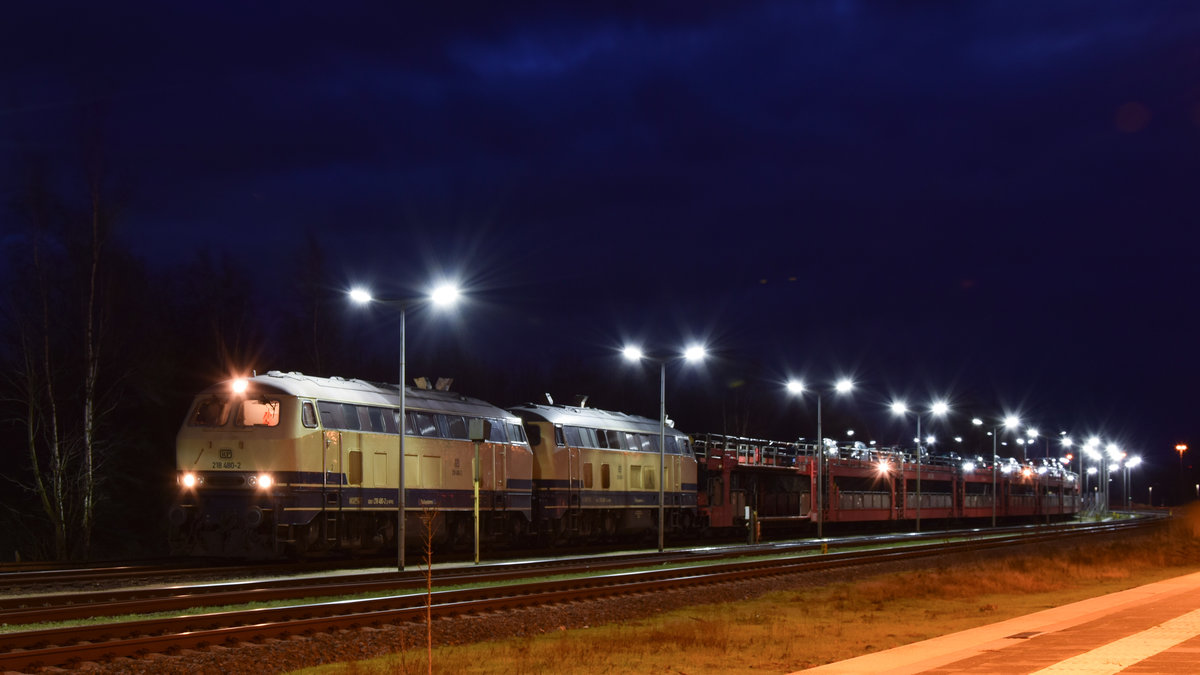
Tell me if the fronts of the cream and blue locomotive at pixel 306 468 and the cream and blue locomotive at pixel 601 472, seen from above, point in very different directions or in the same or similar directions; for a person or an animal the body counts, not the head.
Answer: same or similar directions

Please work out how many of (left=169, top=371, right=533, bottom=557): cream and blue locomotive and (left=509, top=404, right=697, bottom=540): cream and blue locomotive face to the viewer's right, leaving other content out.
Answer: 0

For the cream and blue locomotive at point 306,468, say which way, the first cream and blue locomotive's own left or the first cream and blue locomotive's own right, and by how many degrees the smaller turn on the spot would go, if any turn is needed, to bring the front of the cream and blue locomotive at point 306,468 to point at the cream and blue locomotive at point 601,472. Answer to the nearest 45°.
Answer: approximately 180°

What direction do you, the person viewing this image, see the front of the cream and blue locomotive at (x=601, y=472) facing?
facing the viewer and to the left of the viewer

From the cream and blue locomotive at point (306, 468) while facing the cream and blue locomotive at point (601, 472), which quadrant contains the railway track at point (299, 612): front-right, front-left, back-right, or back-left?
back-right

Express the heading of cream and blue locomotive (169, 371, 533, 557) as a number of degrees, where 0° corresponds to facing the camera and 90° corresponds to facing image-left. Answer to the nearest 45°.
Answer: approximately 45°

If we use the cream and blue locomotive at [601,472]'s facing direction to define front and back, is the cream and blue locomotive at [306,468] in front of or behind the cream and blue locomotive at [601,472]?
in front

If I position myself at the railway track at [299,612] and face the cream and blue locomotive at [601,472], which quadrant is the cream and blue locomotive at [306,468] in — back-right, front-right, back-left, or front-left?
front-left
